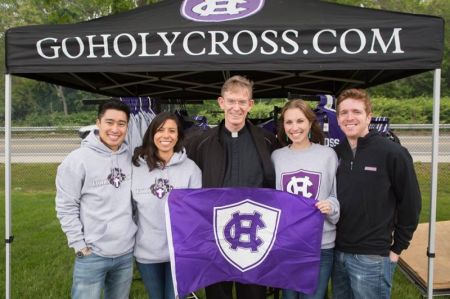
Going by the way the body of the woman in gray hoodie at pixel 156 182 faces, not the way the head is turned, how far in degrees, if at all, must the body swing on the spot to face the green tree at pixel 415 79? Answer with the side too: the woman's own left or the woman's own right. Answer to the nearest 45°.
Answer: approximately 135° to the woman's own left

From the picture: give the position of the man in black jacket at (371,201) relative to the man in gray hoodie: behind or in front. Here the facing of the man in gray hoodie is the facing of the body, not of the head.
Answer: in front

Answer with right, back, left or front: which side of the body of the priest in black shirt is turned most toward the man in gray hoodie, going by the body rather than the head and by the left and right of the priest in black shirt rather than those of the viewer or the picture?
right

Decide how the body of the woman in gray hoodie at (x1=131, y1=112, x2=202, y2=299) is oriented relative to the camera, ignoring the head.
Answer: toward the camera

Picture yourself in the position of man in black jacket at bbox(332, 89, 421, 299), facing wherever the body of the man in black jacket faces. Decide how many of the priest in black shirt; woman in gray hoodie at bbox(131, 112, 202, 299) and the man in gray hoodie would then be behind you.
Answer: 0

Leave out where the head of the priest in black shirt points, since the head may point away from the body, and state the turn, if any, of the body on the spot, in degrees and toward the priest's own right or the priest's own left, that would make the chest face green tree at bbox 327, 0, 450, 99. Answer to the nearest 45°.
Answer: approximately 135° to the priest's own left

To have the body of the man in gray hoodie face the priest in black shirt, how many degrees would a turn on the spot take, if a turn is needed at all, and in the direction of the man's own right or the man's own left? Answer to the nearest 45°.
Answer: approximately 45° to the man's own left

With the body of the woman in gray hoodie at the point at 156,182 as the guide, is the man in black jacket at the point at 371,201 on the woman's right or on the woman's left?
on the woman's left

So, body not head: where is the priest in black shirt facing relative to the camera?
toward the camera

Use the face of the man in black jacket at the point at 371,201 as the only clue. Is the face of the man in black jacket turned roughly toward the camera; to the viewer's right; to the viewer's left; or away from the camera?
toward the camera

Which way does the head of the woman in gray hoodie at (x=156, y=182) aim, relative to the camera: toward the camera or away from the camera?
toward the camera

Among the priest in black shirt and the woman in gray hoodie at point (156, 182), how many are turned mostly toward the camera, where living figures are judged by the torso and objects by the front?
2
